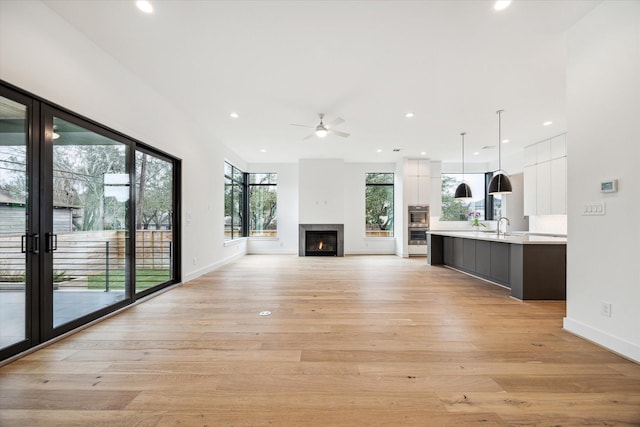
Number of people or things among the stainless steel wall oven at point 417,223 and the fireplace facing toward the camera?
2

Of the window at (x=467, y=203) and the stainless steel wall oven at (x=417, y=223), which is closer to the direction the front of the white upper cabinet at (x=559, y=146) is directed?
the stainless steel wall oven

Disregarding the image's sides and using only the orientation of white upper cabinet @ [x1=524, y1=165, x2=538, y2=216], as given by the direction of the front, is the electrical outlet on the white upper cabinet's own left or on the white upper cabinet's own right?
on the white upper cabinet's own left

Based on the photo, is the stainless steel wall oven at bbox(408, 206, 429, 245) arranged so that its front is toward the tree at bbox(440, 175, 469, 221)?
no

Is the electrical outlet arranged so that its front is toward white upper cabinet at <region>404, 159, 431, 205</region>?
no

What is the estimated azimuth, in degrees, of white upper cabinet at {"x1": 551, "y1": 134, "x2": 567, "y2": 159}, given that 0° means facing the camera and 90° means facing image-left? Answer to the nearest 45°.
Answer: approximately 45°

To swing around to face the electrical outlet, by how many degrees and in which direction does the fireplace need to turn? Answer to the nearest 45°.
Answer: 0° — it already faces it

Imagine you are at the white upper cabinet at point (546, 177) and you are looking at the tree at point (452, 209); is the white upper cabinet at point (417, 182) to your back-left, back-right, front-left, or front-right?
front-left

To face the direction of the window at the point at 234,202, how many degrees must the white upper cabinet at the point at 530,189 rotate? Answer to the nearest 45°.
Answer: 0° — it already faces it

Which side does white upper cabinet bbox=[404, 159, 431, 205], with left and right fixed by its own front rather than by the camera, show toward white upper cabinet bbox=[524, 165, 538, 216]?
left

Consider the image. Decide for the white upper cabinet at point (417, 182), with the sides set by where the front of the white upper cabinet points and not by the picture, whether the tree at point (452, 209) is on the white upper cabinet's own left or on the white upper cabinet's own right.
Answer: on the white upper cabinet's own left

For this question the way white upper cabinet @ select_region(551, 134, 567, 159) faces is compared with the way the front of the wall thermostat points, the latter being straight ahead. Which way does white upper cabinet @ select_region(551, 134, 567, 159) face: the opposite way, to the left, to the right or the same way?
the same way

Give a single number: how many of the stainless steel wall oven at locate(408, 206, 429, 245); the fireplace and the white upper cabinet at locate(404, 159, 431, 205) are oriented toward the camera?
3

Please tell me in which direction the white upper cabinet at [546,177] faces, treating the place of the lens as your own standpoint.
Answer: facing the viewer and to the left of the viewer

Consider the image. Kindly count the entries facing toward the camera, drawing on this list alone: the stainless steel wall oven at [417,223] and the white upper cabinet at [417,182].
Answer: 2

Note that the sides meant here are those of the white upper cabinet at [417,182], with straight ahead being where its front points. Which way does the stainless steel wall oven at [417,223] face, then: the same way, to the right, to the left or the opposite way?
the same way

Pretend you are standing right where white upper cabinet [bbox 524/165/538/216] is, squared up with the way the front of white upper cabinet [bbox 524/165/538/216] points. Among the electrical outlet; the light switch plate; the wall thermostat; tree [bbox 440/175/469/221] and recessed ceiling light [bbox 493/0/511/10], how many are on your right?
1

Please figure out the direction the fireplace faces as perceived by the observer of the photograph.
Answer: facing the viewer

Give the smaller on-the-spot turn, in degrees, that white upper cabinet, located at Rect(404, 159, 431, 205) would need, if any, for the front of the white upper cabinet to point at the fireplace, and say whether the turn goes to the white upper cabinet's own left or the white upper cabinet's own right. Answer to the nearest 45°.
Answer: approximately 90° to the white upper cabinet's own right

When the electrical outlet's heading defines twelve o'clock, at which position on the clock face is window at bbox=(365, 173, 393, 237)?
The window is roughly at 3 o'clock from the electrical outlet.
